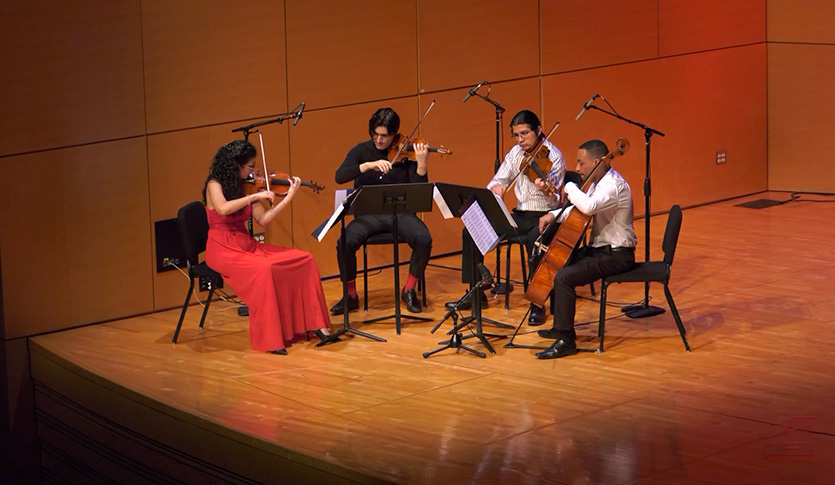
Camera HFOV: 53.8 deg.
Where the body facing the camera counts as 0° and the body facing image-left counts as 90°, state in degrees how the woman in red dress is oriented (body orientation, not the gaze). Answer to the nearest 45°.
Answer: approximately 270°

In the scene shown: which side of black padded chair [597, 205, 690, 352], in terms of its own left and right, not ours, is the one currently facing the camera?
left

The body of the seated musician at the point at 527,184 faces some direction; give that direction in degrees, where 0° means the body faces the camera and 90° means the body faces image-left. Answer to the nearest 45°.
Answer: approximately 45°

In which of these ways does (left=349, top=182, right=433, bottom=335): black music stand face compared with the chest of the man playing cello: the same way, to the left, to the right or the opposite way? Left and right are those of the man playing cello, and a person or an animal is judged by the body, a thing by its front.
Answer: to the right

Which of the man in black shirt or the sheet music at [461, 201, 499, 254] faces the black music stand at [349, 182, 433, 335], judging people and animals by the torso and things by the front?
the man in black shirt

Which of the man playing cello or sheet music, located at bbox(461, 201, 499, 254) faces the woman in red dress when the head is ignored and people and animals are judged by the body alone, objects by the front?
the man playing cello

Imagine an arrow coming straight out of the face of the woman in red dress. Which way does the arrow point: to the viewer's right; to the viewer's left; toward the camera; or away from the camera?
to the viewer's right

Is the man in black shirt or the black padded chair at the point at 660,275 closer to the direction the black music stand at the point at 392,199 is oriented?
the man in black shirt

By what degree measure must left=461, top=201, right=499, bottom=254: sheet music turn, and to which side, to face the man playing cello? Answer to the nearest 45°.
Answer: approximately 45° to its left

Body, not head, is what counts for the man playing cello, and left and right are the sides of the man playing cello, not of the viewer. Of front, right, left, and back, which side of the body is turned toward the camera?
left

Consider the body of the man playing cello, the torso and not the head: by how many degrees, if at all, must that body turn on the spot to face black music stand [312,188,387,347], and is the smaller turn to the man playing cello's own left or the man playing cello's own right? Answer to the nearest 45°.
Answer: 0° — they already face it

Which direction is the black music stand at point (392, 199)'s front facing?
away from the camera
